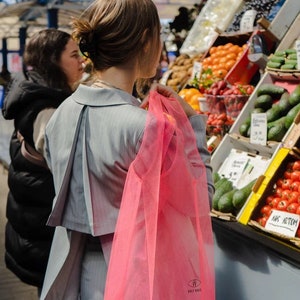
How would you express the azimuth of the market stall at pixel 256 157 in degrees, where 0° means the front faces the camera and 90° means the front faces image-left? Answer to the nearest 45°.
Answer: approximately 45°

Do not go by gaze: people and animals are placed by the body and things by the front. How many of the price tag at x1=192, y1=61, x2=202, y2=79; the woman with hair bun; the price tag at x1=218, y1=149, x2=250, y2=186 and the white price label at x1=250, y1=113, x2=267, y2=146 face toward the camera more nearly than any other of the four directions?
3

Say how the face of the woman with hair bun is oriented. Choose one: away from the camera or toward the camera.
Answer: away from the camera
